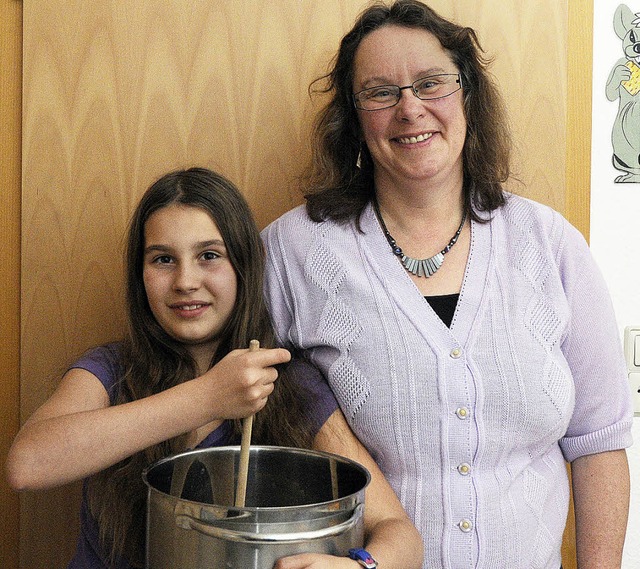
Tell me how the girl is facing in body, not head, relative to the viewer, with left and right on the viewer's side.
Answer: facing the viewer

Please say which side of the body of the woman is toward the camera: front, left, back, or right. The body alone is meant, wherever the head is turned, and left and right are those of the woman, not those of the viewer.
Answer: front

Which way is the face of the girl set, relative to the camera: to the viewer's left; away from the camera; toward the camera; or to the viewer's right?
toward the camera

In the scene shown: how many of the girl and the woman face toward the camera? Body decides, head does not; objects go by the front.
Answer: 2

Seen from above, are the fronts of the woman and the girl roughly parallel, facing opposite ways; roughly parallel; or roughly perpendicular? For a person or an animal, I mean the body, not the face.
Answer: roughly parallel

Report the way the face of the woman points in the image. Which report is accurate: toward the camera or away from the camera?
toward the camera

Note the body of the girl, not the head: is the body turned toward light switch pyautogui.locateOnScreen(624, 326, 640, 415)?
no
